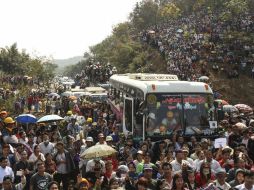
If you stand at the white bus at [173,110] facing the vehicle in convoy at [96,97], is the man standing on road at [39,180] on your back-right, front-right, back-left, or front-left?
back-left

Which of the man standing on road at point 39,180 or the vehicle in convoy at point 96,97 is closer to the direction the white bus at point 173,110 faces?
the man standing on road

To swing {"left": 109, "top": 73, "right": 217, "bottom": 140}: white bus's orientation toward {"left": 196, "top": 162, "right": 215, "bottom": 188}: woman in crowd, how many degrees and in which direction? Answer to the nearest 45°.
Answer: approximately 45° to its right

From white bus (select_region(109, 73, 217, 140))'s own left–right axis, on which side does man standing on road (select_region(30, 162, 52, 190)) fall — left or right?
on its right

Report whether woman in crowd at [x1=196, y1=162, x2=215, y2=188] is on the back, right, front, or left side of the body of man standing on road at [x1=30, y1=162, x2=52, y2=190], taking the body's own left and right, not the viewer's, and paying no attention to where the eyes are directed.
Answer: left

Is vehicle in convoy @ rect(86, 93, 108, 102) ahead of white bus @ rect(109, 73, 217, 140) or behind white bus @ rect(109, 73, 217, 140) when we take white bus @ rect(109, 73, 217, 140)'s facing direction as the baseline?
behind

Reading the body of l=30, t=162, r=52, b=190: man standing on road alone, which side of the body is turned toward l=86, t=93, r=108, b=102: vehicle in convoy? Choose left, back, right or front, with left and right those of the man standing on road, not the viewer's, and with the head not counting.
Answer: back

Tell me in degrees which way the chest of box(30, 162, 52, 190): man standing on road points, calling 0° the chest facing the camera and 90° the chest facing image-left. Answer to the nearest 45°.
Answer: approximately 0°

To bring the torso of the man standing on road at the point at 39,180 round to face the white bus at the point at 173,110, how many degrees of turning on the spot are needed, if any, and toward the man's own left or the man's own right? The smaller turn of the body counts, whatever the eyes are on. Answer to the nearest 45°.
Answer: approximately 135° to the man's own left

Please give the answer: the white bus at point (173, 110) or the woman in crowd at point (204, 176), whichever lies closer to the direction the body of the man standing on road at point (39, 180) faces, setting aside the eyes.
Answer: the woman in crowd
